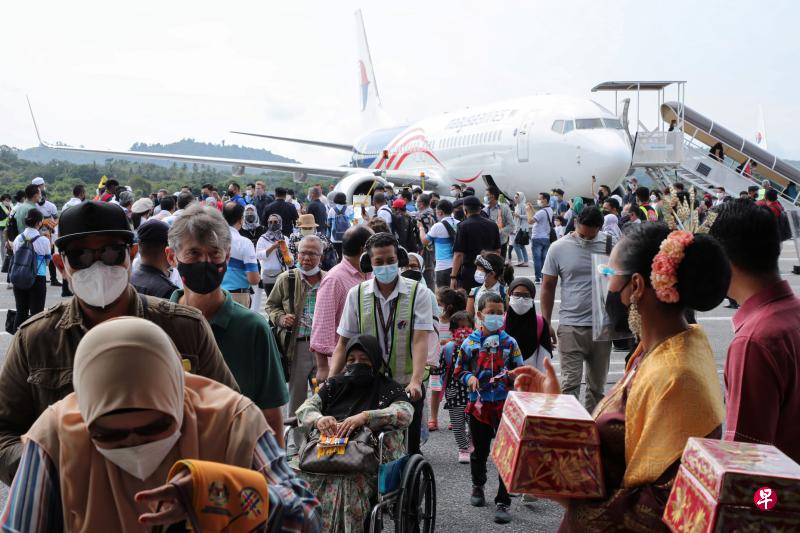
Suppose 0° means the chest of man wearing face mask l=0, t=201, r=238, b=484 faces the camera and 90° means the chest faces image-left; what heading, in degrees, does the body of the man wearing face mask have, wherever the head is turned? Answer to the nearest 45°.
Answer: approximately 0°

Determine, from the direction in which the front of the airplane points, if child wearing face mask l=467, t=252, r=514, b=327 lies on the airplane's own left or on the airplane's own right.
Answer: on the airplane's own right

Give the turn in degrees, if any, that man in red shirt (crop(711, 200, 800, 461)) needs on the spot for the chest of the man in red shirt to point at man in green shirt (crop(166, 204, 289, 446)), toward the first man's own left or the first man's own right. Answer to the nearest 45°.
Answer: approximately 45° to the first man's own left

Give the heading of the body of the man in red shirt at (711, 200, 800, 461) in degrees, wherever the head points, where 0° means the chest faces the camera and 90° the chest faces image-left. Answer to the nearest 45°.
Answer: approximately 135°

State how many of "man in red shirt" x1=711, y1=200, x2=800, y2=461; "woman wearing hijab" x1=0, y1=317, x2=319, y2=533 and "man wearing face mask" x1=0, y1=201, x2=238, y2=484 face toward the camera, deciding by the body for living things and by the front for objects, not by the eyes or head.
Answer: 2

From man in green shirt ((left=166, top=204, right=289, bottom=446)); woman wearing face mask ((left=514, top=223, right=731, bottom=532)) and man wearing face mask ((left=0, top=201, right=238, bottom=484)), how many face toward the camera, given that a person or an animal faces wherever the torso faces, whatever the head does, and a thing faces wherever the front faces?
2
